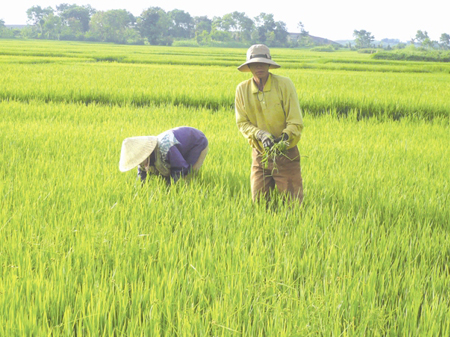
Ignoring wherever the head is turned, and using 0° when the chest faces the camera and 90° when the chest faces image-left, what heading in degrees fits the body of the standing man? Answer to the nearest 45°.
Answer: approximately 0°
